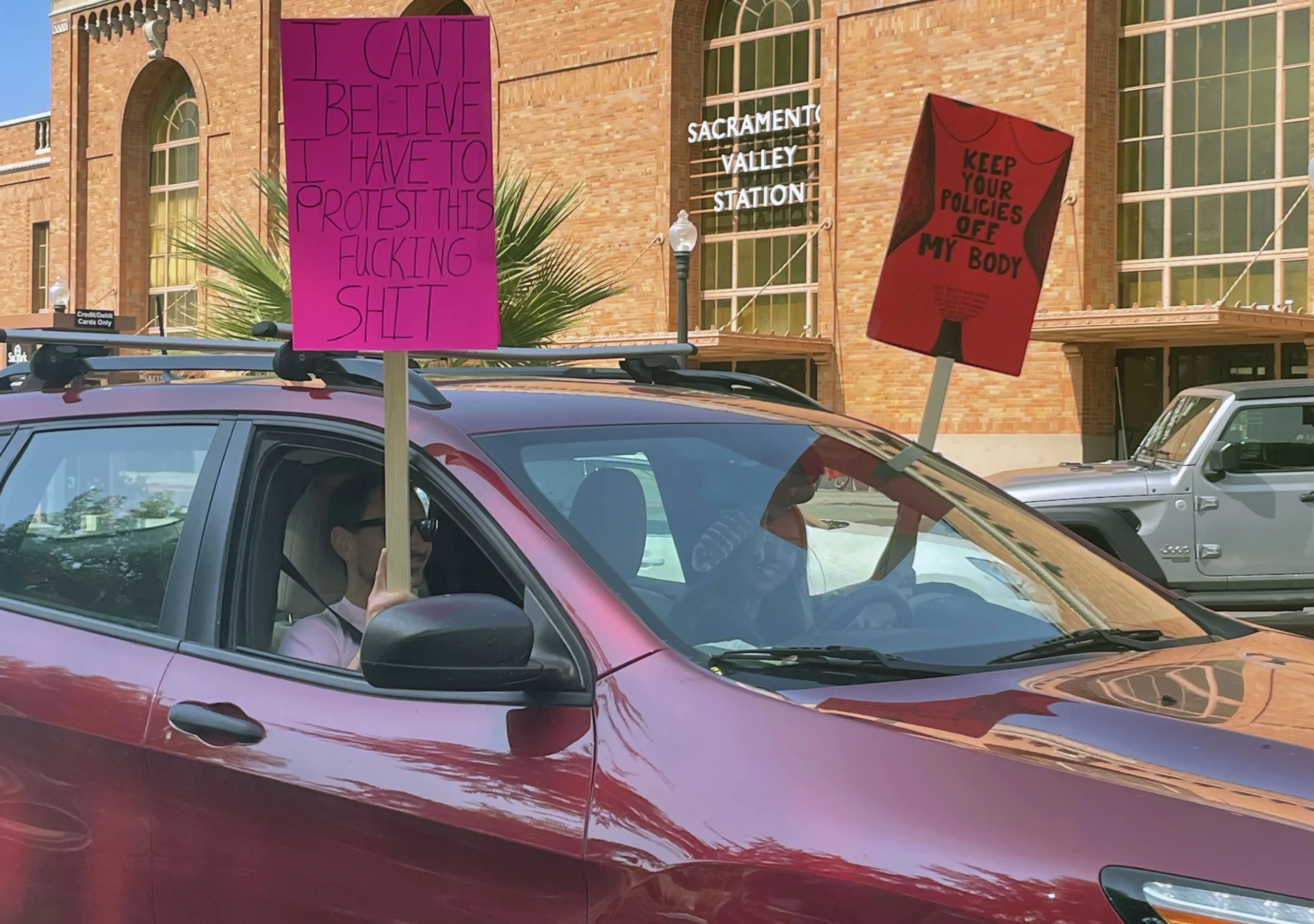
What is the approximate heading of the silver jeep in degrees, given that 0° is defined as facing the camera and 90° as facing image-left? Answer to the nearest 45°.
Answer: approximately 90°

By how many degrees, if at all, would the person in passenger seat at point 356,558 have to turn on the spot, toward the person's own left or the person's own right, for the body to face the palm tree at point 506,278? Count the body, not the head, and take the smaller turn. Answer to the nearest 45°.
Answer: approximately 135° to the person's own left

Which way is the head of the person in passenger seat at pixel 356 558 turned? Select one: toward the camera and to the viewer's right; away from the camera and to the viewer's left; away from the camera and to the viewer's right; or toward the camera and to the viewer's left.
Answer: toward the camera and to the viewer's right

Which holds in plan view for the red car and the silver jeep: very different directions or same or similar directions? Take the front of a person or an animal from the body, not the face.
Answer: very different directions

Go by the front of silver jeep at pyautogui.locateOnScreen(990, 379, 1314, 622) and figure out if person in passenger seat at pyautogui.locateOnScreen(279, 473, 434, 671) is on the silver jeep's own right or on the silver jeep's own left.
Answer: on the silver jeep's own left

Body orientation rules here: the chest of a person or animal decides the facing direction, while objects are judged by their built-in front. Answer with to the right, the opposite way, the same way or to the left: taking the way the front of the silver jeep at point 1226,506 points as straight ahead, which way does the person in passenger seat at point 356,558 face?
the opposite way

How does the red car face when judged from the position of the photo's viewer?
facing the viewer and to the right of the viewer

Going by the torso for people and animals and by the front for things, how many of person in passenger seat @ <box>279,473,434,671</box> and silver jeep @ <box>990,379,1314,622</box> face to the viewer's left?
1

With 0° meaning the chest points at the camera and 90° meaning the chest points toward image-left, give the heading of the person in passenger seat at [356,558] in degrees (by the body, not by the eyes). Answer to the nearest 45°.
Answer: approximately 315°

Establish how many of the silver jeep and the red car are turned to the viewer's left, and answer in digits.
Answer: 1
